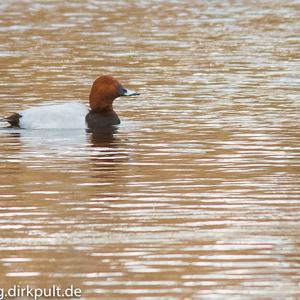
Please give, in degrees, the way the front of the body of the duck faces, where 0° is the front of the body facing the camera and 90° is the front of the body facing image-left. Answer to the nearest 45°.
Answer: approximately 270°
